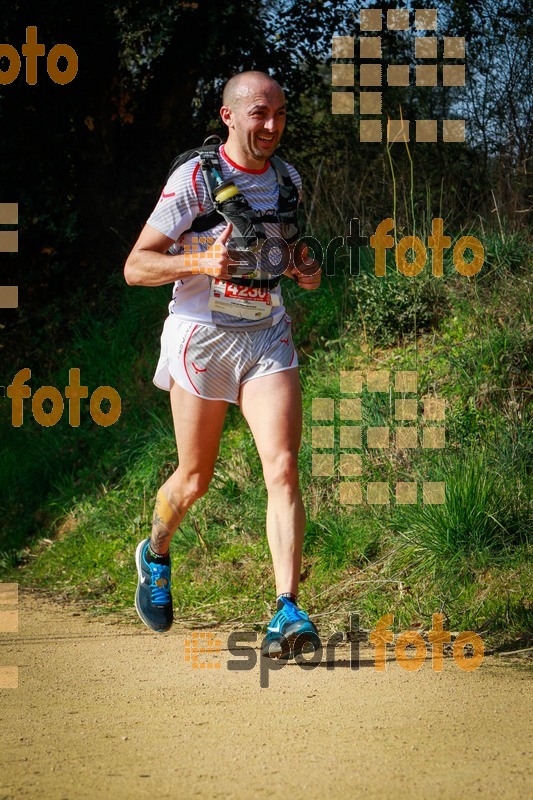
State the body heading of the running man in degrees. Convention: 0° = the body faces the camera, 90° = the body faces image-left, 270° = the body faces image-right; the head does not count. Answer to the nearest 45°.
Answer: approximately 315°

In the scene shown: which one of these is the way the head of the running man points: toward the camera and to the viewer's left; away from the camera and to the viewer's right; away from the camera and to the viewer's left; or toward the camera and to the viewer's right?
toward the camera and to the viewer's right
